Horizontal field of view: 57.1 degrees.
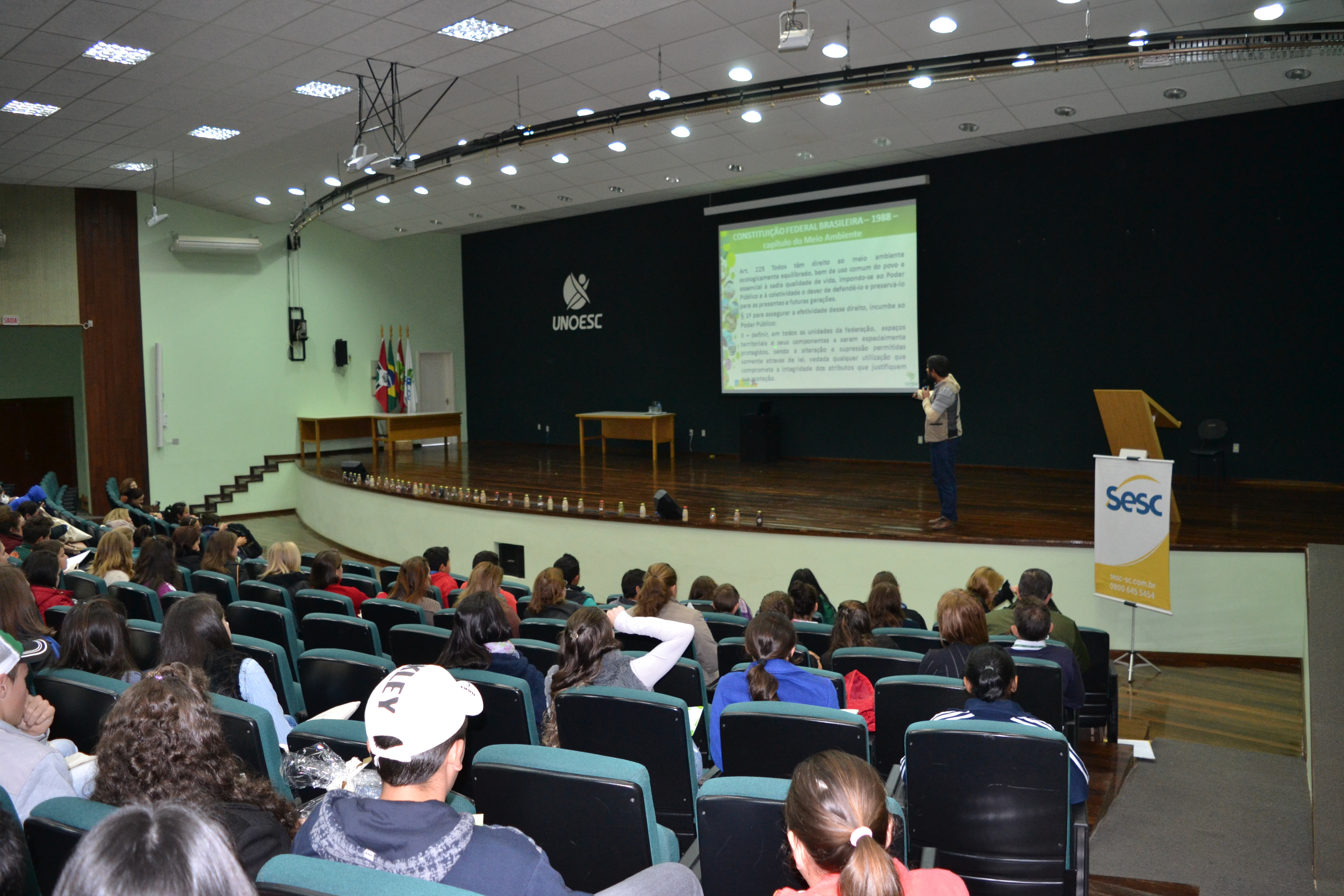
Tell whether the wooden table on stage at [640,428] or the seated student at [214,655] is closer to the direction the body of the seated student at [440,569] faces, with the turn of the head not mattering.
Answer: the wooden table on stage

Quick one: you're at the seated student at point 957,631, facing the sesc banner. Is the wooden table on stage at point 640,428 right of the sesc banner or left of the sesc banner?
left

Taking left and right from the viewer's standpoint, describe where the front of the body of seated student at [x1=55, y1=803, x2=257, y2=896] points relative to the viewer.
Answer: facing away from the viewer

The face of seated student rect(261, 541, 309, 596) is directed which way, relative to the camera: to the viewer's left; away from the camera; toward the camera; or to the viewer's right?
away from the camera

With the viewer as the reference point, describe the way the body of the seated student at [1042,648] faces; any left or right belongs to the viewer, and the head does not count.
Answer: facing away from the viewer

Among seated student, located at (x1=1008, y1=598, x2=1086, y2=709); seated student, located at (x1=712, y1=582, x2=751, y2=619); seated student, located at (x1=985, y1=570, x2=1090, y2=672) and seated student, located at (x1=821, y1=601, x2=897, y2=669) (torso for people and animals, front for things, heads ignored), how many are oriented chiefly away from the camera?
4

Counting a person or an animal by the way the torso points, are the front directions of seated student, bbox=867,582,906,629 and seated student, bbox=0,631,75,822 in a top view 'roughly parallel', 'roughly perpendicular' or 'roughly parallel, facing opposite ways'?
roughly parallel

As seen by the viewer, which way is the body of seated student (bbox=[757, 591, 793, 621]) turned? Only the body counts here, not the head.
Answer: away from the camera

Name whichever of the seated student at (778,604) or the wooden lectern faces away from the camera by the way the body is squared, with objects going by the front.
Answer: the seated student

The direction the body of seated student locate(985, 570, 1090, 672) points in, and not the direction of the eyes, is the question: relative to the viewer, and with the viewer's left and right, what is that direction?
facing away from the viewer

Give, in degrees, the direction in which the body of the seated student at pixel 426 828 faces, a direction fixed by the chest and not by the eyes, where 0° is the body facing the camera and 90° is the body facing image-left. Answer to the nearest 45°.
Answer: approximately 225°

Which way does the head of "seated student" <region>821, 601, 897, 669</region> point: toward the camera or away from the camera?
away from the camera
